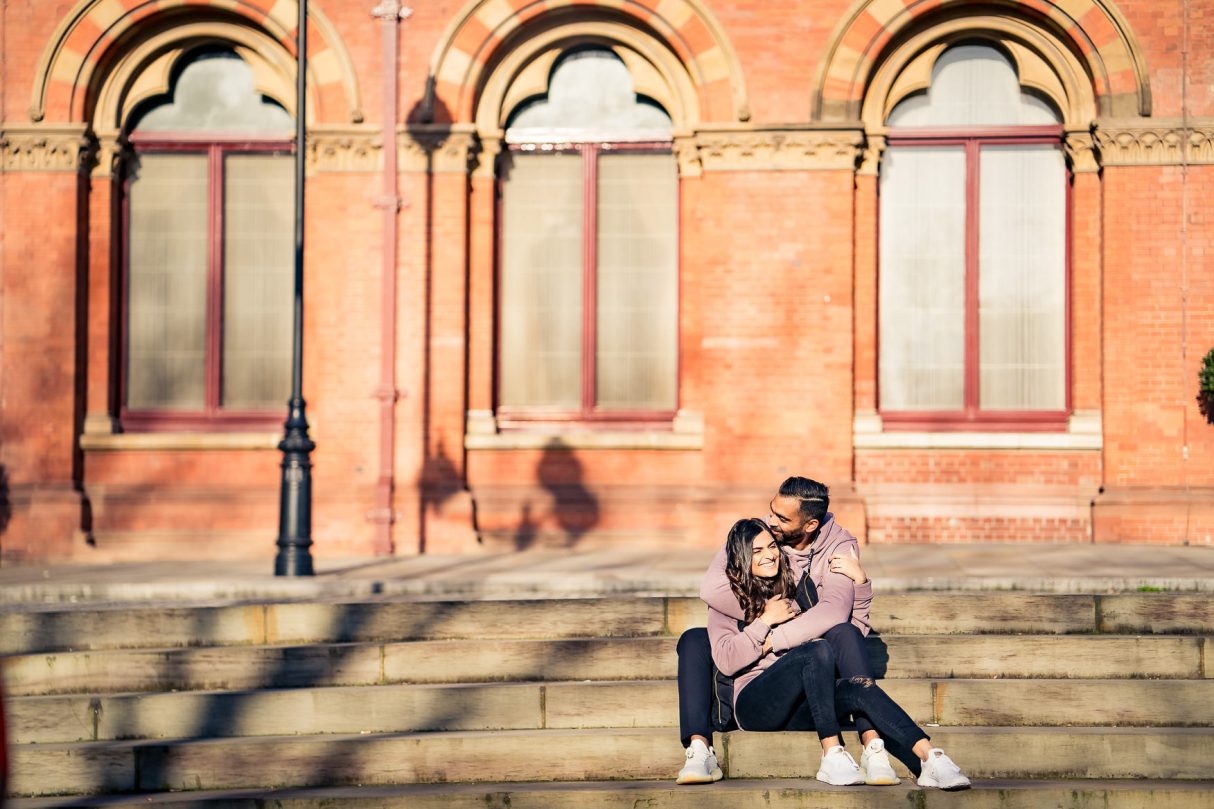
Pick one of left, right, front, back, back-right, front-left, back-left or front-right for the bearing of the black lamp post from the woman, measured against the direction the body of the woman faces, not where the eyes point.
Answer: back

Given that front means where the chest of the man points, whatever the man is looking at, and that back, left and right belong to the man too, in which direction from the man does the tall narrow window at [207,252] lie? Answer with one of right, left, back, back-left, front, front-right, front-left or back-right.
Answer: back-right

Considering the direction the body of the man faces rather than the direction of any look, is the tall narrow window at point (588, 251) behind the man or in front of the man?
behind

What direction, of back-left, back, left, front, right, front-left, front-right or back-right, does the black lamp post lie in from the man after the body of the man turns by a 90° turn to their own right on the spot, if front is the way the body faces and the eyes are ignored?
front-right

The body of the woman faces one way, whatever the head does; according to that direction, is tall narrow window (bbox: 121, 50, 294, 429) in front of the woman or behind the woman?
behind

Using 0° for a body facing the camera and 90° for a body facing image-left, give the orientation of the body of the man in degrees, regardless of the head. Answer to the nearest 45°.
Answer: approximately 0°
